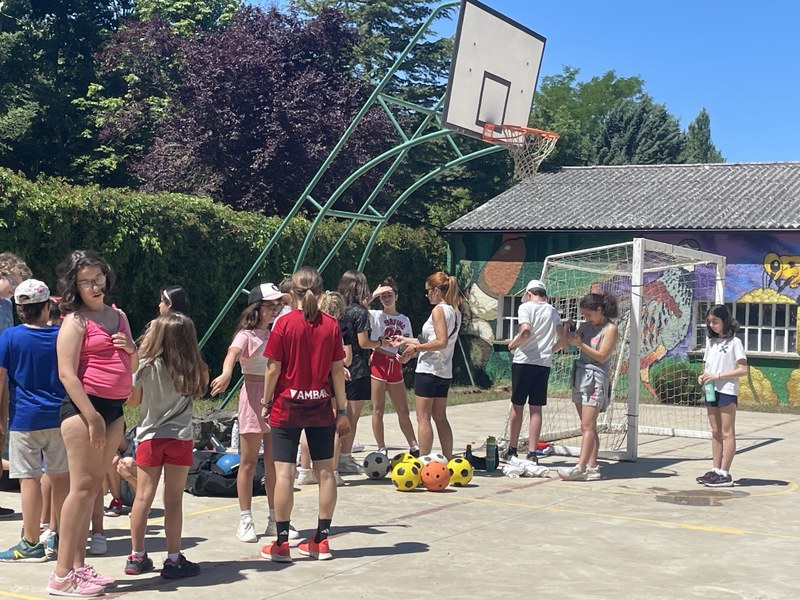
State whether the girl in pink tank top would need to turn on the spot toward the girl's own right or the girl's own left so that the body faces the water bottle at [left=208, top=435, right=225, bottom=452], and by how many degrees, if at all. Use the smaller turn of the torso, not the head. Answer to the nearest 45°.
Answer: approximately 135° to the girl's own left

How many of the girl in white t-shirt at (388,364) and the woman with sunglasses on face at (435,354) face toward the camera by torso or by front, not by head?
1

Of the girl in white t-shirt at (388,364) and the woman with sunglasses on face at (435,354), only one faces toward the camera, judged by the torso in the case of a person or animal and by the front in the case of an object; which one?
the girl in white t-shirt

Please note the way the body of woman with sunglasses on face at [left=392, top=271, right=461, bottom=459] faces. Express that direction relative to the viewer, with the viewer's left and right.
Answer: facing to the left of the viewer

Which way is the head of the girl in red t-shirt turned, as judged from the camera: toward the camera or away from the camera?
away from the camera

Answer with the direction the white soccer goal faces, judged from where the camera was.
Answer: facing the viewer and to the right of the viewer

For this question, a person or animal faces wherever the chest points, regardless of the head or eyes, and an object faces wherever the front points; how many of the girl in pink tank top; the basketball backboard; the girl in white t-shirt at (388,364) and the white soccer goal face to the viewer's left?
0

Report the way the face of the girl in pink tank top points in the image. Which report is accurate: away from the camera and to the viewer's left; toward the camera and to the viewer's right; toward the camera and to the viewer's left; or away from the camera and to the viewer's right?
toward the camera and to the viewer's right

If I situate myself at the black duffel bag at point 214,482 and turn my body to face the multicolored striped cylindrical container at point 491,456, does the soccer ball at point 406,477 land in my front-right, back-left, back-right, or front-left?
front-right

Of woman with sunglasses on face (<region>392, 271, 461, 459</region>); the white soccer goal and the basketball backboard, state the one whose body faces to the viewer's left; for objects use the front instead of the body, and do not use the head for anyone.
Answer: the woman with sunglasses on face

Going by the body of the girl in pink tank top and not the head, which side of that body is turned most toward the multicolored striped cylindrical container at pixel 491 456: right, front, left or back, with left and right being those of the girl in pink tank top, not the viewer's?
left

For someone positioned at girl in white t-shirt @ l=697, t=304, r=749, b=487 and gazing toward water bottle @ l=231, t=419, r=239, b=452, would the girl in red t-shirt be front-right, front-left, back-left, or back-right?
front-left

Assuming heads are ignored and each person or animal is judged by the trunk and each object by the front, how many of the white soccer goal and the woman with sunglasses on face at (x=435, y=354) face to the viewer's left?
1
